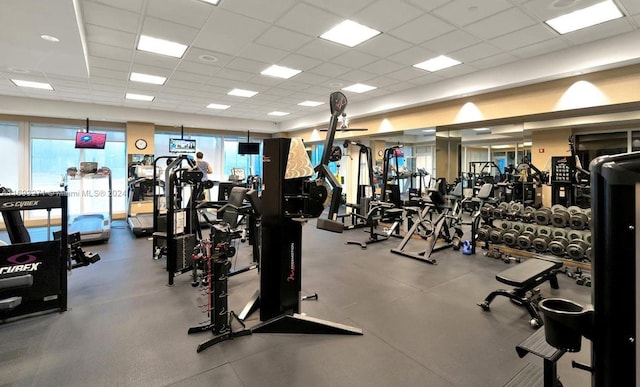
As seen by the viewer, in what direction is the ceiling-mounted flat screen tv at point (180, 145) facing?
toward the camera

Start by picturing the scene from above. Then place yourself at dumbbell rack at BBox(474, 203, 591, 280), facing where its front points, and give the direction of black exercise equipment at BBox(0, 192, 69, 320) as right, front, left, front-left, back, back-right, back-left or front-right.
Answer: front

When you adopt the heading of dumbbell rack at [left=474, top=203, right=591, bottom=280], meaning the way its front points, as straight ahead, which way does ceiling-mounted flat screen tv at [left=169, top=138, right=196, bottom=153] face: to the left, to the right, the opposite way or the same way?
to the left

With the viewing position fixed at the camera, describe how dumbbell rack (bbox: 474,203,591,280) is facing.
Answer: facing the viewer and to the left of the viewer

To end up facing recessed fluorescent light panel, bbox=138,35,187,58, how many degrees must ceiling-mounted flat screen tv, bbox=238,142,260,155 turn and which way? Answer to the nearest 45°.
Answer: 0° — it already faces it

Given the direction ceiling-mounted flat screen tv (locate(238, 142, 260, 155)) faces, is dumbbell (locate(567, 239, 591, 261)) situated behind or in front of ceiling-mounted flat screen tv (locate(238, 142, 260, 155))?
in front

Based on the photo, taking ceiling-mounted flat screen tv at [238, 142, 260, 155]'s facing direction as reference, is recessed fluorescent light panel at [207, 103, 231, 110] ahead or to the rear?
ahead

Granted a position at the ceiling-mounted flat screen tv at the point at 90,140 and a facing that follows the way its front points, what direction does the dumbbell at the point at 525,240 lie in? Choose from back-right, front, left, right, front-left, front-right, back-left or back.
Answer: front-left

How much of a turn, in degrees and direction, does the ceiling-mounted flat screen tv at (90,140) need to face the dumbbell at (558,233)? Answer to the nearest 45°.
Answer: approximately 45° to its left

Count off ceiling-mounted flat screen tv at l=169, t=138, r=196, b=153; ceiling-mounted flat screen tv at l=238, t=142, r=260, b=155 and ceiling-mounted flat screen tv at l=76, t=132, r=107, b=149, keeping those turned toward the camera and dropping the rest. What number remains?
3

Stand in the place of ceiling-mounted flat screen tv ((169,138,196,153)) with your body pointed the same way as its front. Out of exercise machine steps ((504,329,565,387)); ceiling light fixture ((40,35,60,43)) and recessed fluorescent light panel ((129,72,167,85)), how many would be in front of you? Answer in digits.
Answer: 3

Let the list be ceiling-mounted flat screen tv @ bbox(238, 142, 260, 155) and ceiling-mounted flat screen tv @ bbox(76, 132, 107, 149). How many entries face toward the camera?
2

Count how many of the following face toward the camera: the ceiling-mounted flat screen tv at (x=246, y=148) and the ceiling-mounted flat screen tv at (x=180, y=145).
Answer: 2

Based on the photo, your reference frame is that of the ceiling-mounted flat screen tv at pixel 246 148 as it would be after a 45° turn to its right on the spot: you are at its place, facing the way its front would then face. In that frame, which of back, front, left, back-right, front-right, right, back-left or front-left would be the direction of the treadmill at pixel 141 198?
front

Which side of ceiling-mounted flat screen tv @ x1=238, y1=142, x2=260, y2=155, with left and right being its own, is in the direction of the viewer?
front
